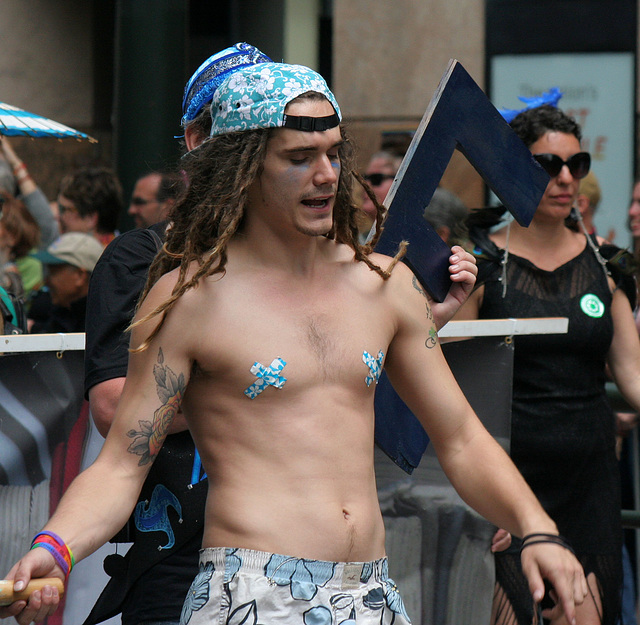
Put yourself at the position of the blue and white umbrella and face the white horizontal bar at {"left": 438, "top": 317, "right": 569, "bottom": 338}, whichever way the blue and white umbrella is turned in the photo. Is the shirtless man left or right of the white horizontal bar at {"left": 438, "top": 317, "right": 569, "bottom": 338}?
right

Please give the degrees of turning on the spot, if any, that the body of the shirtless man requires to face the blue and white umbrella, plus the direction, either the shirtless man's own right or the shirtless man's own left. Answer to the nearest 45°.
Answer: approximately 180°

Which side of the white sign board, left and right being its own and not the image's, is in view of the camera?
front

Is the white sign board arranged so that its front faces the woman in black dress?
yes

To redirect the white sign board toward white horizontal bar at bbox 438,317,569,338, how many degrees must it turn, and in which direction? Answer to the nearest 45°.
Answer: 0° — it already faces it

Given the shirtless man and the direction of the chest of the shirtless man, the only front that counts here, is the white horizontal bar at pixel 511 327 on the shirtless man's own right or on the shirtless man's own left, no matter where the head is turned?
on the shirtless man's own left

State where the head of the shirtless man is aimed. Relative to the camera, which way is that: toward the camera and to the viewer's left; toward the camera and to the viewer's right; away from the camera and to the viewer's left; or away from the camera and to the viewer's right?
toward the camera and to the viewer's right

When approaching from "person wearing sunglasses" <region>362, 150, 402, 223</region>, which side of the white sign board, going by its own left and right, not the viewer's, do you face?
front

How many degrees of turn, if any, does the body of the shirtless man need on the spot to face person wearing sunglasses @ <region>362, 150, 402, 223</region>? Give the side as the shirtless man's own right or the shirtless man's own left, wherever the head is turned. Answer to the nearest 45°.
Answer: approximately 135° to the shirtless man's own left

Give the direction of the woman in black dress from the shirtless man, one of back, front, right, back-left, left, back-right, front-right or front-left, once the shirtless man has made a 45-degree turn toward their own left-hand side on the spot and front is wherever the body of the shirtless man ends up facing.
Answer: front-left
